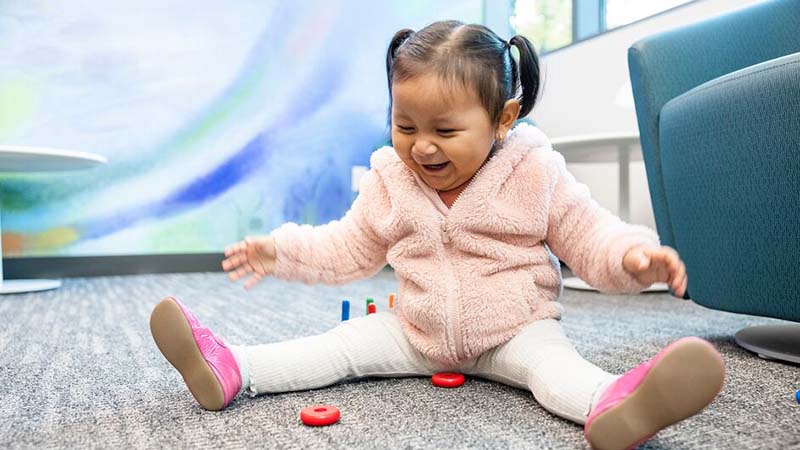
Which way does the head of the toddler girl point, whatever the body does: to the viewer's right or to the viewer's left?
to the viewer's left

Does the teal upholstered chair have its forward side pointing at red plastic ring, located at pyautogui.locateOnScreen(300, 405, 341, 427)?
no

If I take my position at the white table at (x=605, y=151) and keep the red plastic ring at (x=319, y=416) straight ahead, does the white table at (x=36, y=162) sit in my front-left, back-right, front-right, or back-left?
front-right
